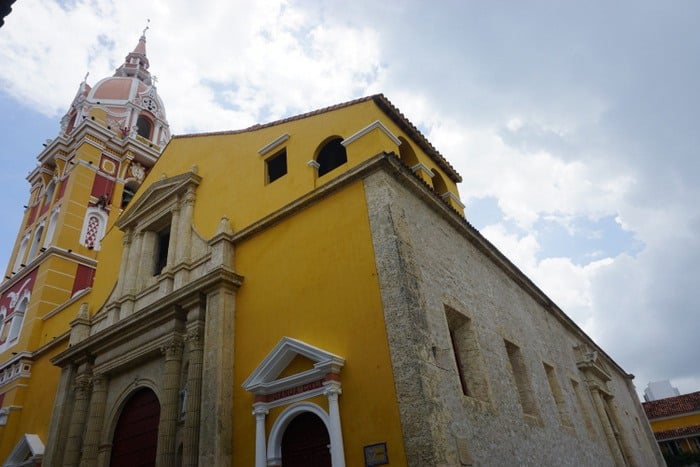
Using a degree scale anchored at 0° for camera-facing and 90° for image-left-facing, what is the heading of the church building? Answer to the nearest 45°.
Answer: approximately 45°

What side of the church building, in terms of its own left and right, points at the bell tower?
right
